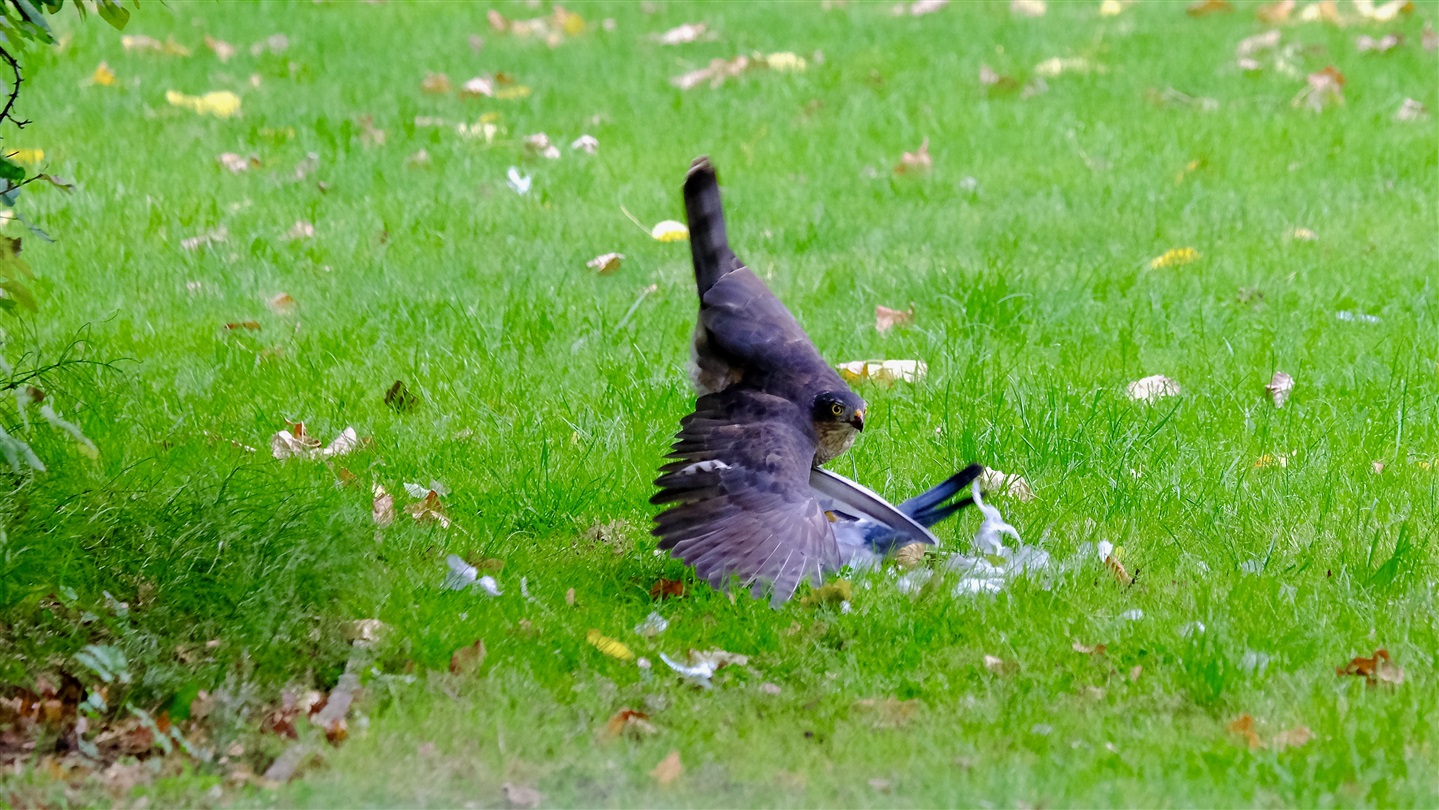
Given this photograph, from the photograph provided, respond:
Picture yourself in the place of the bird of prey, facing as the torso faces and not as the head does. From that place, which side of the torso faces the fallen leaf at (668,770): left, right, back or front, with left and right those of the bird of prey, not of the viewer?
right

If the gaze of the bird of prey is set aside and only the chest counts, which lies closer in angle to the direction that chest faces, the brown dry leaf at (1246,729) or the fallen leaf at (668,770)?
the brown dry leaf

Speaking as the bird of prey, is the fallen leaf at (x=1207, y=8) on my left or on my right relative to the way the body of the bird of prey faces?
on my left

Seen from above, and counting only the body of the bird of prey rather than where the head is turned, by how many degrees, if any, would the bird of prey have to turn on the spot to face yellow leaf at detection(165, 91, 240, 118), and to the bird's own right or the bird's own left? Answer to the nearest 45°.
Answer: approximately 135° to the bird's own left

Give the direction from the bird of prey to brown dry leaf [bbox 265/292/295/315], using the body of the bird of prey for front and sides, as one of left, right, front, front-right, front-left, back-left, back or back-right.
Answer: back-left

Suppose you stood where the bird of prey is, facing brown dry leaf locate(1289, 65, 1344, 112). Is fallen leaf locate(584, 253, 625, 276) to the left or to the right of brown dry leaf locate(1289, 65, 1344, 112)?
left

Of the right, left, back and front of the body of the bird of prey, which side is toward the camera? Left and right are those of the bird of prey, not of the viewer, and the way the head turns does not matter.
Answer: right

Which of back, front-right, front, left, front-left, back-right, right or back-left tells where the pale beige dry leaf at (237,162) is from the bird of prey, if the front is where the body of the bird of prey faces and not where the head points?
back-left

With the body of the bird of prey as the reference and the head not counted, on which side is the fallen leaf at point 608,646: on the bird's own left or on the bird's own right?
on the bird's own right

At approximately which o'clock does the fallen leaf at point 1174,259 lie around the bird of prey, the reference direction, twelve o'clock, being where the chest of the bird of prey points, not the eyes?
The fallen leaf is roughly at 10 o'clock from the bird of prey.

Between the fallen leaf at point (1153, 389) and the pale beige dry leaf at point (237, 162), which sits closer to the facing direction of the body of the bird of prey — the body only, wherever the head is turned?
the fallen leaf

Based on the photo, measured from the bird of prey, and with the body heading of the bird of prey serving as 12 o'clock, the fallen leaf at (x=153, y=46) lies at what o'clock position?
The fallen leaf is roughly at 8 o'clock from the bird of prey.

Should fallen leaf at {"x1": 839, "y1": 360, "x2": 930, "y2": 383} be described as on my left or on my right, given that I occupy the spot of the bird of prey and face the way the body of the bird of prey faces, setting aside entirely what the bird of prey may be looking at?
on my left
